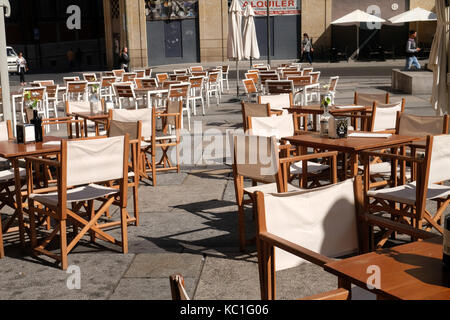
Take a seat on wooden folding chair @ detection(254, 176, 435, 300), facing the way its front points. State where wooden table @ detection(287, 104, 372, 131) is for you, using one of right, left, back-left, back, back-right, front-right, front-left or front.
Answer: back-left

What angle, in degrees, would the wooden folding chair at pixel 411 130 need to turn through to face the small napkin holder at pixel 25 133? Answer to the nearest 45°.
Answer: approximately 45° to its right

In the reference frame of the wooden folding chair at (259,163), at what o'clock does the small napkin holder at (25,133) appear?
The small napkin holder is roughly at 8 o'clock from the wooden folding chair.

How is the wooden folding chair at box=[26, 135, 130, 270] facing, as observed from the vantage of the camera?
facing away from the viewer and to the left of the viewer

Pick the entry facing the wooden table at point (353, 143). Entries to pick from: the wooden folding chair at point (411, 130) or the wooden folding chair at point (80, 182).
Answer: the wooden folding chair at point (411, 130)

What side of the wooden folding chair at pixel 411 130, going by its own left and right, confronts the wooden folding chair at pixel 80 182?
front

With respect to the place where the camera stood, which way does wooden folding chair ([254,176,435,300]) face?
facing the viewer and to the right of the viewer

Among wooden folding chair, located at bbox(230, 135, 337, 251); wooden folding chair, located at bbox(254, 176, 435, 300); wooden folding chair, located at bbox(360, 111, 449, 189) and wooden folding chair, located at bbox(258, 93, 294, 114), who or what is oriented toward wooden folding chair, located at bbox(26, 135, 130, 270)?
wooden folding chair, located at bbox(360, 111, 449, 189)

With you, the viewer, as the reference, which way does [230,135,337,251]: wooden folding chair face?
facing away from the viewer and to the right of the viewer

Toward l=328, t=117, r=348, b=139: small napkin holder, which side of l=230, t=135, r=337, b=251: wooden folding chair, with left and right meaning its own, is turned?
front

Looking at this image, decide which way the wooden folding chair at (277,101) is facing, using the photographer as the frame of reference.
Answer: facing away from the viewer

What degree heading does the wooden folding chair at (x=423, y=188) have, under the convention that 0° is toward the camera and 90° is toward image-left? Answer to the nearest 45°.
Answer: approximately 135°

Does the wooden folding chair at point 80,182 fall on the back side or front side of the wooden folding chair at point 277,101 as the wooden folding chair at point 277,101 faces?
on the back side

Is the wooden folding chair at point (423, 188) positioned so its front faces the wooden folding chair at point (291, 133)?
yes

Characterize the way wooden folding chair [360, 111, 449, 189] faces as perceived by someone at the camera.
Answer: facing the viewer and to the left of the viewer

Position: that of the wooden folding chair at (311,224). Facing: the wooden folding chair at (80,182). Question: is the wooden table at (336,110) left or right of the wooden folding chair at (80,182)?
right
